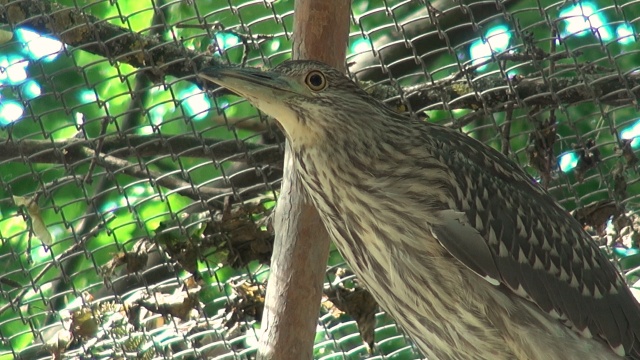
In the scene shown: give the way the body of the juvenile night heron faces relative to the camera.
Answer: to the viewer's left
